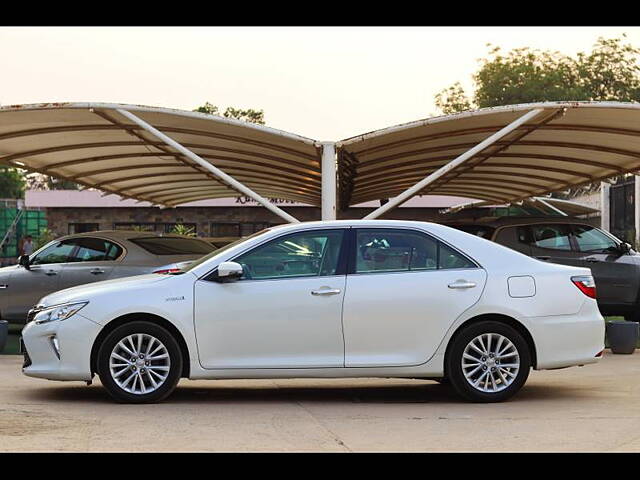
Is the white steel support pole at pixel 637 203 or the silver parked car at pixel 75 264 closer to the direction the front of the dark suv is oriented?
the white steel support pole

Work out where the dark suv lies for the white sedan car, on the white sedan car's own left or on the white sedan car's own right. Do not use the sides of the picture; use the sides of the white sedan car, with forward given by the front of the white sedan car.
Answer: on the white sedan car's own right

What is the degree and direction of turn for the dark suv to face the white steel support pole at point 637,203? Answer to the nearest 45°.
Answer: approximately 45° to its left

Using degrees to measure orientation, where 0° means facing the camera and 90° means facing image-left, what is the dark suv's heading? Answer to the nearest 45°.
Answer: approximately 225°

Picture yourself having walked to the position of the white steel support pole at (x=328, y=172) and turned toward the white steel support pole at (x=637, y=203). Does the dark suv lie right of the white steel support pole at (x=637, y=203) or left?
right

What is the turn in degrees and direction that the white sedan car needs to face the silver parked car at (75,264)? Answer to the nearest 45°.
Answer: approximately 45° to its right

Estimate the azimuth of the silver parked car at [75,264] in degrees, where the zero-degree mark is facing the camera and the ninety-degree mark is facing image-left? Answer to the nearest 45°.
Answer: approximately 135°

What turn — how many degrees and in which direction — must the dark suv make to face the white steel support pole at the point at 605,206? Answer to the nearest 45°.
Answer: approximately 45° to its left

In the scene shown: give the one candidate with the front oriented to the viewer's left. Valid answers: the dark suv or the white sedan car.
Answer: the white sedan car

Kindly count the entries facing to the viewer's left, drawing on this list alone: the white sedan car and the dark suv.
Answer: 1

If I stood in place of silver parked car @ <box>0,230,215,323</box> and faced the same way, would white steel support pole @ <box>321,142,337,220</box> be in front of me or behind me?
behind

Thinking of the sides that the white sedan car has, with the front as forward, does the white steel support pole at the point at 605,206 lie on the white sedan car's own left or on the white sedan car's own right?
on the white sedan car's own right

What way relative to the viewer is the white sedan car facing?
to the viewer's left

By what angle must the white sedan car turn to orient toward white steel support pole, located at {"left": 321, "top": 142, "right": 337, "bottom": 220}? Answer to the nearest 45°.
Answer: approximately 90° to its right

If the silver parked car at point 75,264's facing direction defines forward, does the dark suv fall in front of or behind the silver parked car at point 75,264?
behind
